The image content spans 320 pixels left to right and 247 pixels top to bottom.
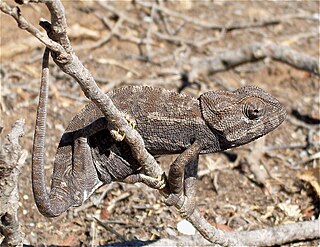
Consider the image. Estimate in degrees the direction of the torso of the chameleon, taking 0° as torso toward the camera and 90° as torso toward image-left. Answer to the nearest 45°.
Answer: approximately 270°

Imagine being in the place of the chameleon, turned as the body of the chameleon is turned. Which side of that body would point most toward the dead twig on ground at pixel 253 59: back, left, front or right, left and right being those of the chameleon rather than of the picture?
left

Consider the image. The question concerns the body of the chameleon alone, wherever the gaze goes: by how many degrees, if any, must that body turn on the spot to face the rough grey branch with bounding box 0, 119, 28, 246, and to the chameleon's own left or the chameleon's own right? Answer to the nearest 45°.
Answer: approximately 135° to the chameleon's own right

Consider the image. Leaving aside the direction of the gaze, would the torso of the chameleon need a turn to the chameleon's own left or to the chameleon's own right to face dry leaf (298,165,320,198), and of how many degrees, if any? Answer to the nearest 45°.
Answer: approximately 45° to the chameleon's own left
